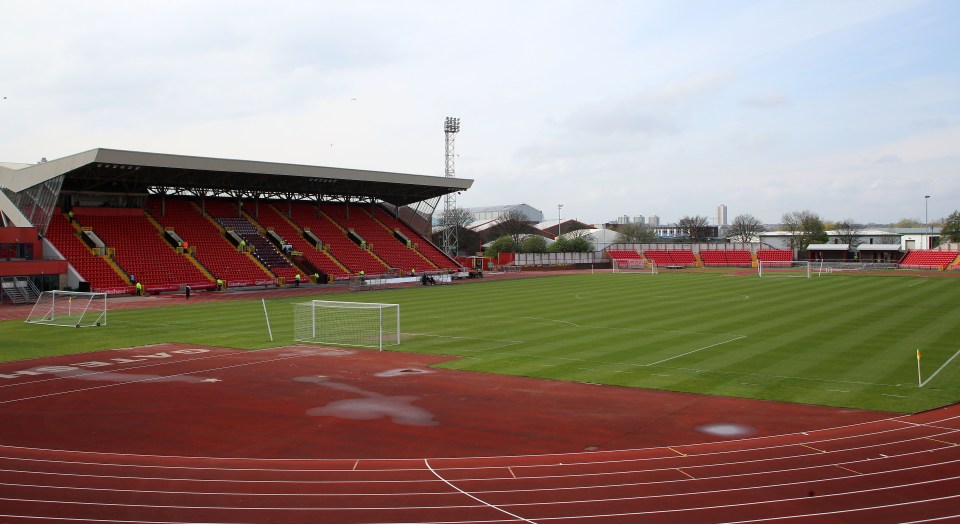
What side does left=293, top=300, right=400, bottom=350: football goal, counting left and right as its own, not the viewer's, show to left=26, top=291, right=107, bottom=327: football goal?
left

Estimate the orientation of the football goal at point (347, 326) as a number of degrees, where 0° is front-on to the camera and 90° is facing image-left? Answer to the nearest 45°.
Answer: approximately 225°

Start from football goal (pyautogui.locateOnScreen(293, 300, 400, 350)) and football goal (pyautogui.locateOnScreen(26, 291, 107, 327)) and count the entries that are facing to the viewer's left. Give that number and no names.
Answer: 0
